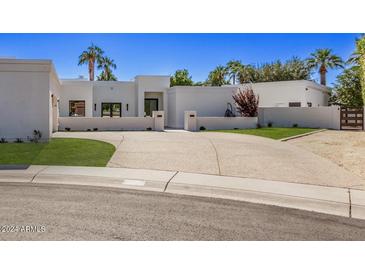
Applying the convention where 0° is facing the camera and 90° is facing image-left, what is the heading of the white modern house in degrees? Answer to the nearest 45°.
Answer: approximately 0°

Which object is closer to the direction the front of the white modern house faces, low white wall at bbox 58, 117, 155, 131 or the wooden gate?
the low white wall

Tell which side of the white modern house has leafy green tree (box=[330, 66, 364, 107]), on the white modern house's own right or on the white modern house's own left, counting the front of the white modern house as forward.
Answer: on the white modern house's own left

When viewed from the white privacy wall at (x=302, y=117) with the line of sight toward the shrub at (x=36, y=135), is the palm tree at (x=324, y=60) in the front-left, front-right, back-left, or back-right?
back-right

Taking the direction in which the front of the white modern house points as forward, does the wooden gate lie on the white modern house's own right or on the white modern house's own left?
on the white modern house's own left

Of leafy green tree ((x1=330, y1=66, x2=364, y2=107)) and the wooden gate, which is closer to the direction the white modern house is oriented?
the wooden gate
